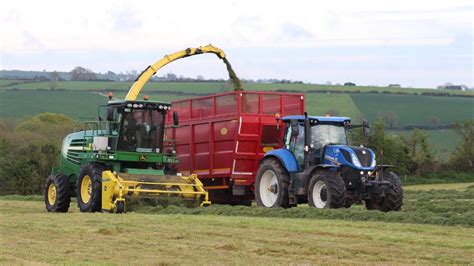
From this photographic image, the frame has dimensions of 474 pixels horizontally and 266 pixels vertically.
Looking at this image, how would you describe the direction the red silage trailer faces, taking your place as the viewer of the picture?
facing the viewer and to the right of the viewer

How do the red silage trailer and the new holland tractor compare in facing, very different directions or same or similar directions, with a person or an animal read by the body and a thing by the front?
same or similar directions

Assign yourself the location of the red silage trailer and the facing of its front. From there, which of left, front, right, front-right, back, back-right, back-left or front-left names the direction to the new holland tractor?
front

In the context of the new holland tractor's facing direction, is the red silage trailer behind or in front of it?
behind

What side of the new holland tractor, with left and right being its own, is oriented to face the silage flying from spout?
back

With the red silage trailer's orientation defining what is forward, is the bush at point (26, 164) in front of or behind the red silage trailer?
behind

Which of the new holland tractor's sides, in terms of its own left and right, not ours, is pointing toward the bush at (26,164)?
back

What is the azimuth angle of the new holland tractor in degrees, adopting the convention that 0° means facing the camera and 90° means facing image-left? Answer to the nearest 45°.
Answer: approximately 315°

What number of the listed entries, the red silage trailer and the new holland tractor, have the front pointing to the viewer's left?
0

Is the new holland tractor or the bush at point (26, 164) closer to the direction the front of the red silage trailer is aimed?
the new holland tractor
